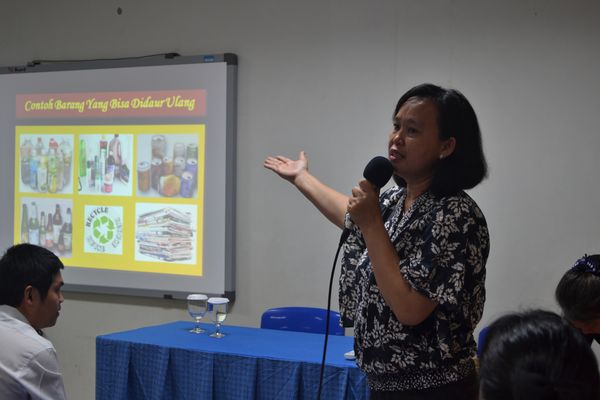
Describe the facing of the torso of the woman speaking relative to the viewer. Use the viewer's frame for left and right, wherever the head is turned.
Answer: facing the viewer and to the left of the viewer

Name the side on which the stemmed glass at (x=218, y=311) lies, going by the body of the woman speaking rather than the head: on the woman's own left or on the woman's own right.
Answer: on the woman's own right

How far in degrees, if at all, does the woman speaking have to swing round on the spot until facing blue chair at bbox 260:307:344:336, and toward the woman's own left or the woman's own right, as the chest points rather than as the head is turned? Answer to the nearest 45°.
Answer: approximately 135° to the woman's own right

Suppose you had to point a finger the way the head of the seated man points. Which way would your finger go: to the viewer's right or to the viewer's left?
to the viewer's right

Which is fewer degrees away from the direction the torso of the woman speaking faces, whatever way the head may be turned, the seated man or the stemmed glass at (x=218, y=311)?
the seated man

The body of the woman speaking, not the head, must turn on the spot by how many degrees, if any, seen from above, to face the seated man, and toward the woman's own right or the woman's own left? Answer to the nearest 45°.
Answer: approximately 45° to the woman's own right

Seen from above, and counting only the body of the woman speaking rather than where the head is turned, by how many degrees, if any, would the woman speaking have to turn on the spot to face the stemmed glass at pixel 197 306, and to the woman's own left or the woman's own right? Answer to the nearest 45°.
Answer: approximately 90° to the woman's own right
